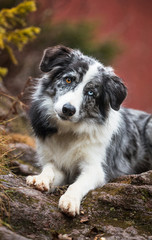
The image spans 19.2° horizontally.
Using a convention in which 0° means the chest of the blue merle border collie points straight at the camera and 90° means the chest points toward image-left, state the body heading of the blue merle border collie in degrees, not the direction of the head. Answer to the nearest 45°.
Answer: approximately 45°
